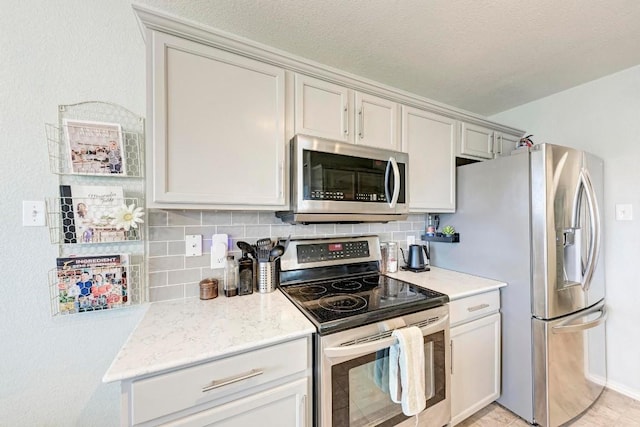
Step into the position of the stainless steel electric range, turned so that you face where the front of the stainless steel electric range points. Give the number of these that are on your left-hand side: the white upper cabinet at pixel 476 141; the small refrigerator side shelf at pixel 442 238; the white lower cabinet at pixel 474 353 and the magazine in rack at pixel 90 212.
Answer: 3

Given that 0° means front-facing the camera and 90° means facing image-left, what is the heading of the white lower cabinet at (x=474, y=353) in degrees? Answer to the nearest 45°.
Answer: approximately 315°

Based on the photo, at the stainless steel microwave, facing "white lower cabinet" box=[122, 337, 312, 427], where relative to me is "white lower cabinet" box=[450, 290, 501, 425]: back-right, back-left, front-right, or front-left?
back-left

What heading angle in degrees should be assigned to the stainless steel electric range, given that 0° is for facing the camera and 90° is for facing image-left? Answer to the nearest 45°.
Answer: approximately 315°

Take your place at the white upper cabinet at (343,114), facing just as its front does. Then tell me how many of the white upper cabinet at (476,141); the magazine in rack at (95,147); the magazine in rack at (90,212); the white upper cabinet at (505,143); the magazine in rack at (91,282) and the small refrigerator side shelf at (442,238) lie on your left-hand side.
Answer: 3

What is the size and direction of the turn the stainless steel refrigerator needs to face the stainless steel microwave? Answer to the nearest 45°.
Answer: approximately 90° to its right

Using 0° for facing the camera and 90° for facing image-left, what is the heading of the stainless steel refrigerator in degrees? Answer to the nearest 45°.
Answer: approximately 315°

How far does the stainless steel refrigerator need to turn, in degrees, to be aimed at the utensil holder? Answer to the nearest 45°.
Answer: approximately 90° to its right
